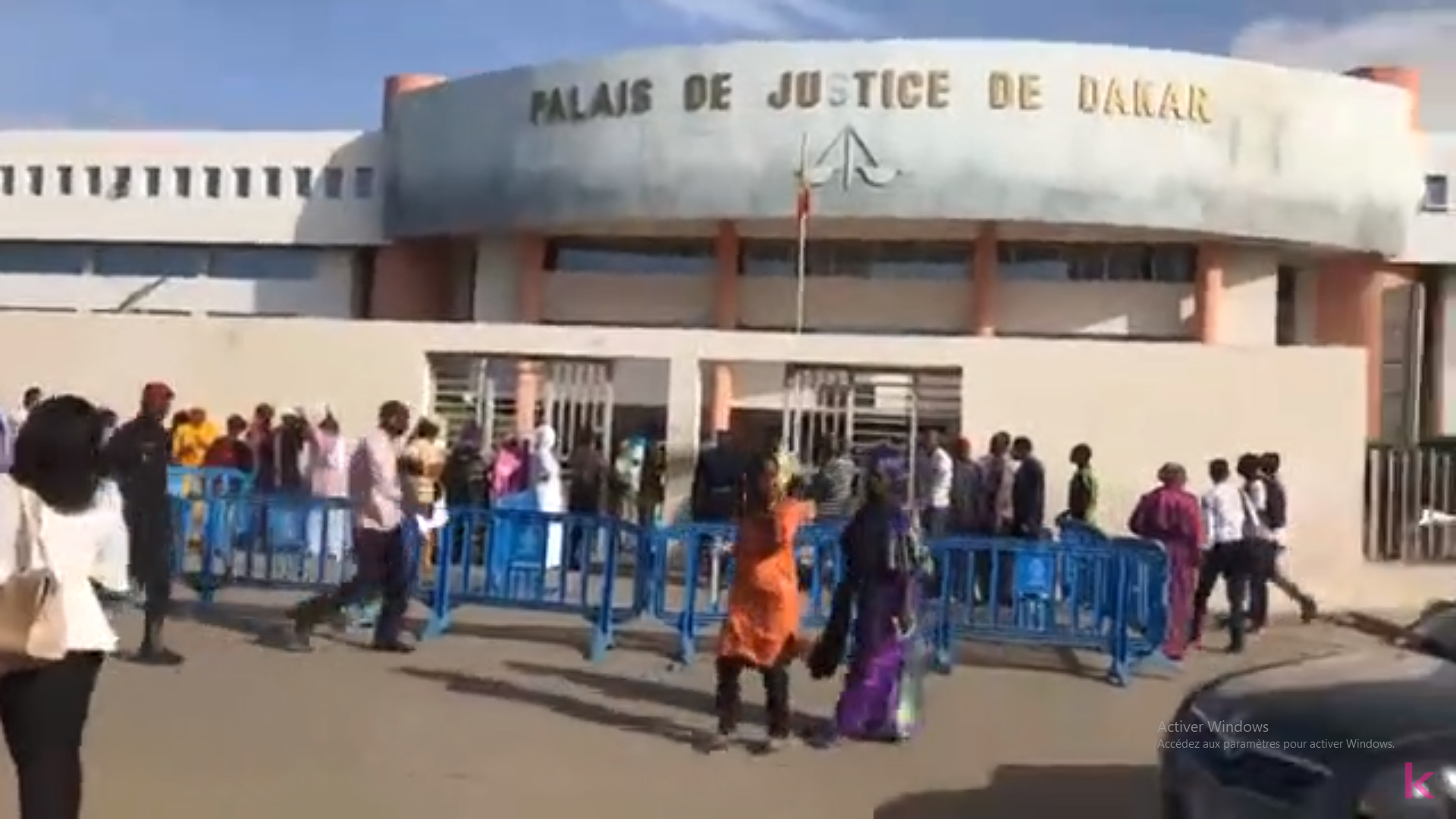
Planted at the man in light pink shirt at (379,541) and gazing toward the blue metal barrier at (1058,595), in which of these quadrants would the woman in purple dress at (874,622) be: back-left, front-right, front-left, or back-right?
front-right

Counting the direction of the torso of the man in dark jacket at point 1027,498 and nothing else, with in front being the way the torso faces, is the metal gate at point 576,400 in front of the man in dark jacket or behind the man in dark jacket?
in front

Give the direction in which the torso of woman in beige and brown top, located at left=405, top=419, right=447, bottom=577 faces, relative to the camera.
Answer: away from the camera

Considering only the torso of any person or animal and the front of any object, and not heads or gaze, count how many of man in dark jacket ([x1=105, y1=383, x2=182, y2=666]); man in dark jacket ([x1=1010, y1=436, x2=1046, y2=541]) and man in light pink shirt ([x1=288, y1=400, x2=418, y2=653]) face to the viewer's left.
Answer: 1

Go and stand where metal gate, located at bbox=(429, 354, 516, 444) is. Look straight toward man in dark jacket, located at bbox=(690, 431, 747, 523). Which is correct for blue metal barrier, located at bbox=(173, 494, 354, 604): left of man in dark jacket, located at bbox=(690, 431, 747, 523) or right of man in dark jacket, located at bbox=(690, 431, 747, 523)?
right

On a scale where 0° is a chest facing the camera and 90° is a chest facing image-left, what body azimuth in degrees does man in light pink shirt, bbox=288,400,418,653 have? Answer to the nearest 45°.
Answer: approximately 270°

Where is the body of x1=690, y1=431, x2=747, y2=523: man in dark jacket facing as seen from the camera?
away from the camera

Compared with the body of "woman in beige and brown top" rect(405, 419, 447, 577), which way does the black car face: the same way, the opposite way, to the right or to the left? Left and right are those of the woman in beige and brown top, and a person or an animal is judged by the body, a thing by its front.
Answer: to the left
